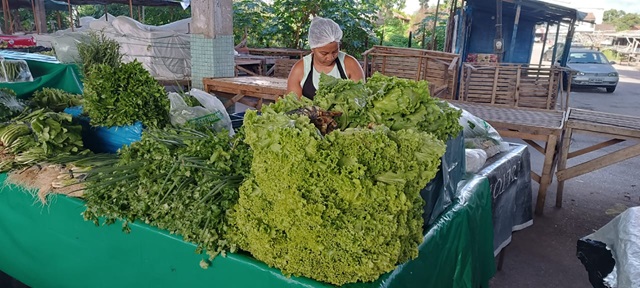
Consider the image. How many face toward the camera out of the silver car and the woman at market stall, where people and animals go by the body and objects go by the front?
2

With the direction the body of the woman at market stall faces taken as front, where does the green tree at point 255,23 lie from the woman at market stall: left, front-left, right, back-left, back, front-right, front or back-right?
back

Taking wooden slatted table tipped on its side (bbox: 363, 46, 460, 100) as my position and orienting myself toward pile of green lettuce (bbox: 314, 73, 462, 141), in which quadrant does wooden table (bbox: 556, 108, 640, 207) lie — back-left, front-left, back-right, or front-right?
front-left

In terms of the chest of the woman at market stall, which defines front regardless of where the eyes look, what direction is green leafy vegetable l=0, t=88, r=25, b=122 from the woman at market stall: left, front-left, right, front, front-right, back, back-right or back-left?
right

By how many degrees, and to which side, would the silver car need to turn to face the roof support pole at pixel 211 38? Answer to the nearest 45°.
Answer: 0° — it already faces it

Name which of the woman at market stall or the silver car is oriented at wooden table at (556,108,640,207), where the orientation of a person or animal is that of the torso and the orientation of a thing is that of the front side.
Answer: the silver car

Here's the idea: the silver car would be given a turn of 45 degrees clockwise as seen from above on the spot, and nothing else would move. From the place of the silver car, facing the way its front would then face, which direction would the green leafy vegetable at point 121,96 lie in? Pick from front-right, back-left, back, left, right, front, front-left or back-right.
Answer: front-left

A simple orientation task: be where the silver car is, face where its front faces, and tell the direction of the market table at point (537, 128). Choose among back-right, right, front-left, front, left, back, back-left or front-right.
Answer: front

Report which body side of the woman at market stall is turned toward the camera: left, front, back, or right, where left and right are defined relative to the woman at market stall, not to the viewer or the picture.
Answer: front

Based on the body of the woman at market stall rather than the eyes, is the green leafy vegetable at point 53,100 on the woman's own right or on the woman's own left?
on the woman's own right

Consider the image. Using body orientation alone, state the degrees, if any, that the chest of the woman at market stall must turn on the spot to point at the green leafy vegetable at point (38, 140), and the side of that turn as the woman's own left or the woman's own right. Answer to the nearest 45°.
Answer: approximately 45° to the woman's own right

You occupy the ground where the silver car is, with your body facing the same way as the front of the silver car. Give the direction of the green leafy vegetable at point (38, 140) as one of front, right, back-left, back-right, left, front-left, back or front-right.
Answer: front

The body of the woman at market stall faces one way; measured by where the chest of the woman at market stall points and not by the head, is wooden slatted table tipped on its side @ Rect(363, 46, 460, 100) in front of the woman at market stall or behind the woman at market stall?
behind

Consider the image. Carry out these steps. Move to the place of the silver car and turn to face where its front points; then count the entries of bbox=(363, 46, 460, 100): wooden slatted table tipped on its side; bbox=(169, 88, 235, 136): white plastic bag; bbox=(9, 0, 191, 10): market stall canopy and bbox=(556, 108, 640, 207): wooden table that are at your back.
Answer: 0

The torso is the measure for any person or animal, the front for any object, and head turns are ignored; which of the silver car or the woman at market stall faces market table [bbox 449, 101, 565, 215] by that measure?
the silver car

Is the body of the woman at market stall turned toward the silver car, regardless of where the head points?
no

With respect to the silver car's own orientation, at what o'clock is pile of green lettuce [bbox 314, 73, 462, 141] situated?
The pile of green lettuce is roughly at 12 o'clock from the silver car.
